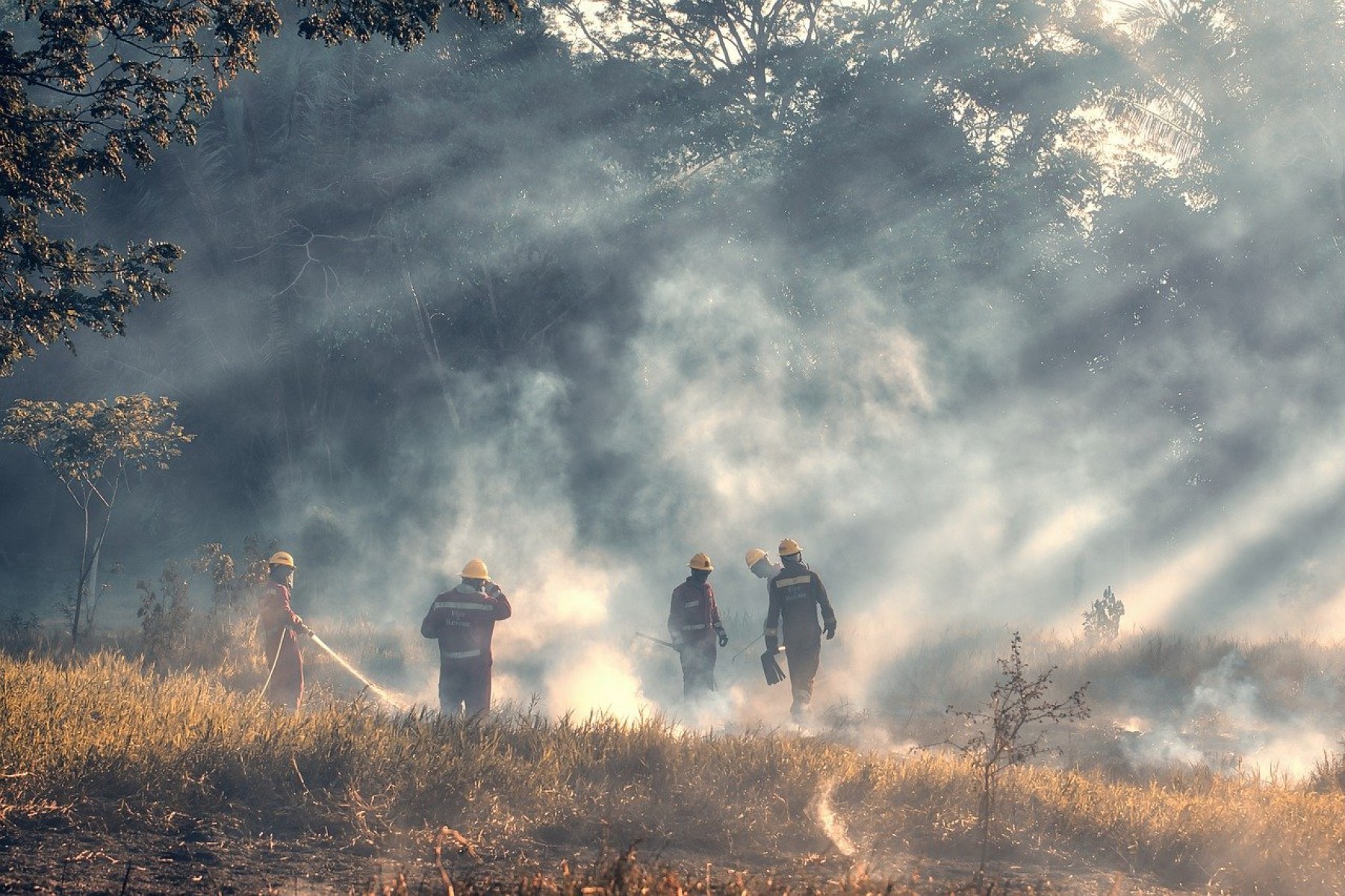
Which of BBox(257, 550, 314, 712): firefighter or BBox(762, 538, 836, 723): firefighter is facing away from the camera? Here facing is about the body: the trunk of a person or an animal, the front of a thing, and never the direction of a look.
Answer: BBox(762, 538, 836, 723): firefighter

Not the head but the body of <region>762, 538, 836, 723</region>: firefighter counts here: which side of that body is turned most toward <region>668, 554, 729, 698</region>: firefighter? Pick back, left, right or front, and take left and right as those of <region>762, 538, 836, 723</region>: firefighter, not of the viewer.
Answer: left

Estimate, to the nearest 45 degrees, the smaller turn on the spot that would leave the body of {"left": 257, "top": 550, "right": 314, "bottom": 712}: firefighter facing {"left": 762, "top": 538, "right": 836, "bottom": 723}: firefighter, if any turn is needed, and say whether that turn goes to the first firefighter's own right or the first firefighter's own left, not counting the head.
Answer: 0° — they already face them

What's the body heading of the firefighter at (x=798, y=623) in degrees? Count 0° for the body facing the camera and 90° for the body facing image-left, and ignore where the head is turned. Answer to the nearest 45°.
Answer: approximately 180°

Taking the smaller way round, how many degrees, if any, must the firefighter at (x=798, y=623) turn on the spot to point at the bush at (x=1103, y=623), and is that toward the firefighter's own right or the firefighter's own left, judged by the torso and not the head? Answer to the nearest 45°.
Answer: approximately 45° to the firefighter's own right

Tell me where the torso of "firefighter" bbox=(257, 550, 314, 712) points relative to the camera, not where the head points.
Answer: to the viewer's right

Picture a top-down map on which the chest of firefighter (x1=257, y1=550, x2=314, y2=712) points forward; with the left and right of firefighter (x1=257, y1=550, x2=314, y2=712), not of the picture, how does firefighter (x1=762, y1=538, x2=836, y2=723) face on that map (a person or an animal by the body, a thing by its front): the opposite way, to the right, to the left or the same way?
to the left

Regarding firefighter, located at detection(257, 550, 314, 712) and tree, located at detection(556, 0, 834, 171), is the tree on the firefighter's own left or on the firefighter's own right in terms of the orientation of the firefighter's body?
on the firefighter's own left

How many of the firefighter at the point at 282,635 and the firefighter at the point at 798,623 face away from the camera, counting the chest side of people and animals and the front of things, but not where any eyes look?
1
